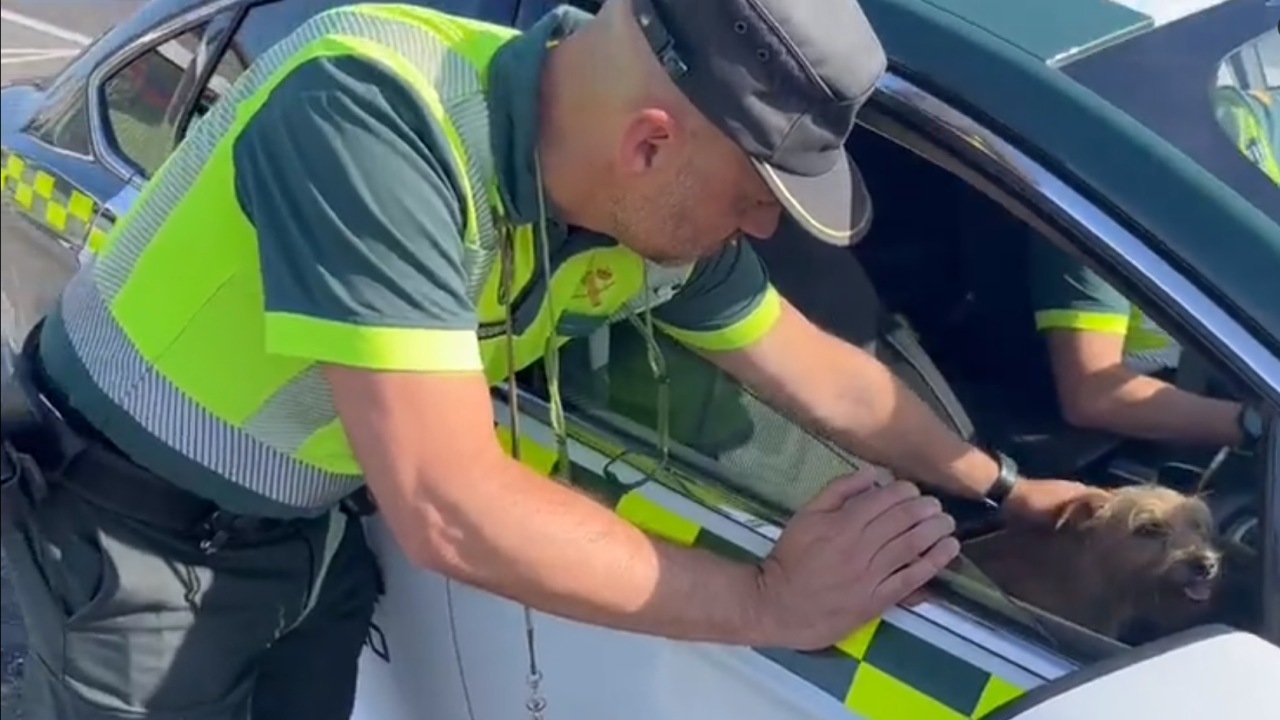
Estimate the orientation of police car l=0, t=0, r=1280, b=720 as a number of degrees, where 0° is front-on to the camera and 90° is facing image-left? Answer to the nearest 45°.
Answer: approximately 315°

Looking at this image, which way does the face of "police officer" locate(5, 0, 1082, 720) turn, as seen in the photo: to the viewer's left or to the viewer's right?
to the viewer's right

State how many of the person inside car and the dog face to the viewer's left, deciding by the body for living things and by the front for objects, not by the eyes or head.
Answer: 0

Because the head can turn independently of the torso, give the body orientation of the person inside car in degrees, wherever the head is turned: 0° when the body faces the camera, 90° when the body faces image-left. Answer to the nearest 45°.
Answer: approximately 315°

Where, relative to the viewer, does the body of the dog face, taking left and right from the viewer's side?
facing the viewer and to the right of the viewer
